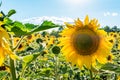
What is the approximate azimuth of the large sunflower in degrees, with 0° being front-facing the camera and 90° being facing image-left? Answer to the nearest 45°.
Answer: approximately 0°
